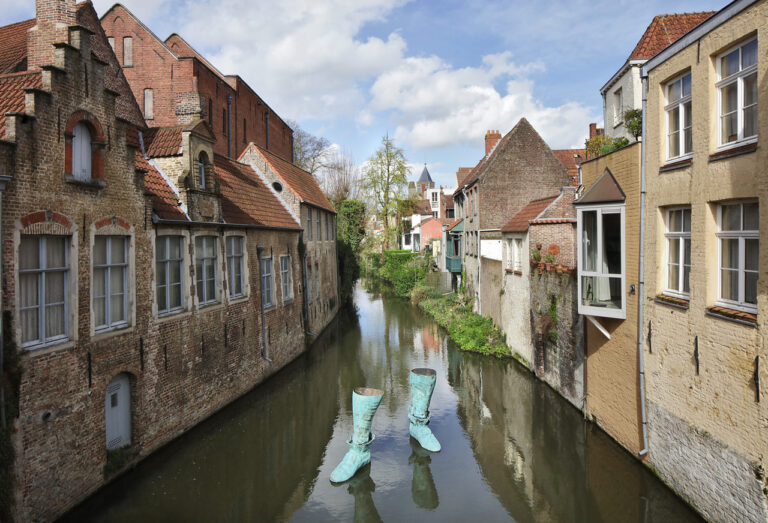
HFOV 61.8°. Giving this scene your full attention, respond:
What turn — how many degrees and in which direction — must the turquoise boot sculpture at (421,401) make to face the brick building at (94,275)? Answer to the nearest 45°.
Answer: approximately 90° to its right

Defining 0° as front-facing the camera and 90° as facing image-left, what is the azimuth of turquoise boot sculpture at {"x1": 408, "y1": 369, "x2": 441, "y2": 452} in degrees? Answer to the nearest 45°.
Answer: approximately 315°

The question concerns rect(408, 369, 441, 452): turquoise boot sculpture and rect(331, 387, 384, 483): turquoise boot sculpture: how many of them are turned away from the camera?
0

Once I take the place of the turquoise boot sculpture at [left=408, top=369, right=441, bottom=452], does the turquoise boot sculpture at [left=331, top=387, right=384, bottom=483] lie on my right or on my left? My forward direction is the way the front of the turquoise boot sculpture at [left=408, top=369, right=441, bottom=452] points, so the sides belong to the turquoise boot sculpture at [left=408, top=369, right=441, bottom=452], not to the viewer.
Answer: on my right

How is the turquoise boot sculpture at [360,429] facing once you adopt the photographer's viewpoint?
facing the viewer and to the left of the viewer

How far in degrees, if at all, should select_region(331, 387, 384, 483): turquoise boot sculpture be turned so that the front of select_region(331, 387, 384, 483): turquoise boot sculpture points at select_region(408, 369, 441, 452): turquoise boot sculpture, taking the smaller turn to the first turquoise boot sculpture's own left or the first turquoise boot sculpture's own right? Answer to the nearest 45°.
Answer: approximately 180°
